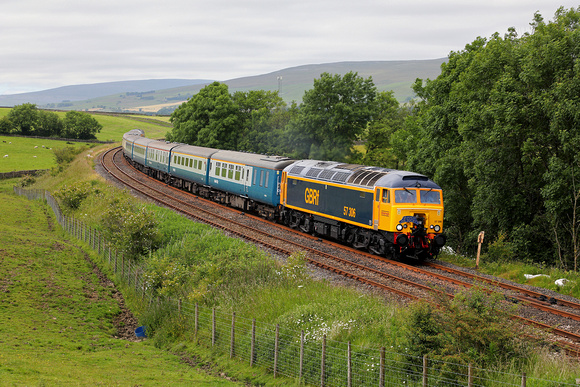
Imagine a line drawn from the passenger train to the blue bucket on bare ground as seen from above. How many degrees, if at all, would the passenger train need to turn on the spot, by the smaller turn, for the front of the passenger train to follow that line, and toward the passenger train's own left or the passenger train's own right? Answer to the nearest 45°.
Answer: approximately 90° to the passenger train's own right

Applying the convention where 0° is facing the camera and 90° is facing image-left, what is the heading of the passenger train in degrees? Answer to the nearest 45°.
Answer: approximately 315°

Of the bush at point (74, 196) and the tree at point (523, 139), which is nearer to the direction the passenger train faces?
the tree

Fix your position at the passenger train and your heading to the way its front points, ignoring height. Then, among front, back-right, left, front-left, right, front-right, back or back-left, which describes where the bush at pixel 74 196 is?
back

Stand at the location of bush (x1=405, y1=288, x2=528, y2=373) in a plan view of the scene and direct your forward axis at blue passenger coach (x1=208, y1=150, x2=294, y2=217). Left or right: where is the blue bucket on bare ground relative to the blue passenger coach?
left
